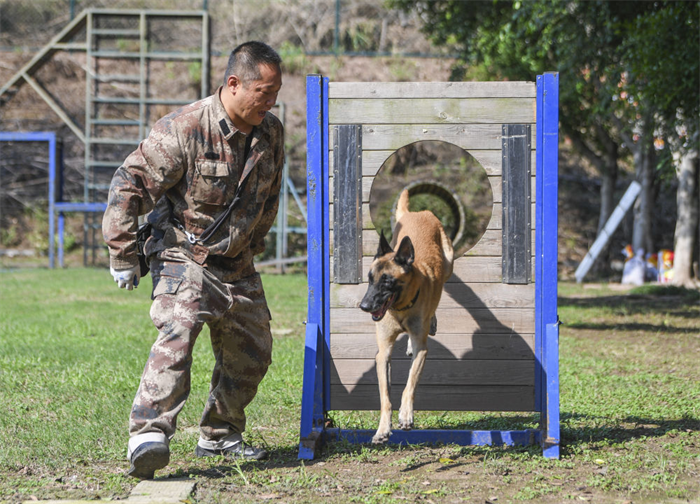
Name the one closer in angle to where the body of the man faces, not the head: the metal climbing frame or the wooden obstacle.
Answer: the wooden obstacle

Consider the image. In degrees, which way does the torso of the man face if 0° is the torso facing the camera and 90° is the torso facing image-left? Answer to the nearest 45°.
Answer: approximately 315°

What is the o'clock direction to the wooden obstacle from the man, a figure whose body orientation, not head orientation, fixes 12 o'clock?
The wooden obstacle is roughly at 10 o'clock from the man.

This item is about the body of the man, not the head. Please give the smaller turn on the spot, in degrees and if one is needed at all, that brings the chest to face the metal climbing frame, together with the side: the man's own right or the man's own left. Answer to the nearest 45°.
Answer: approximately 135° to the man's own left

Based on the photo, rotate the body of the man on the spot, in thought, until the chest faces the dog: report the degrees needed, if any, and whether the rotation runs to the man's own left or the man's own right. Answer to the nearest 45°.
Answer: approximately 45° to the man's own left
